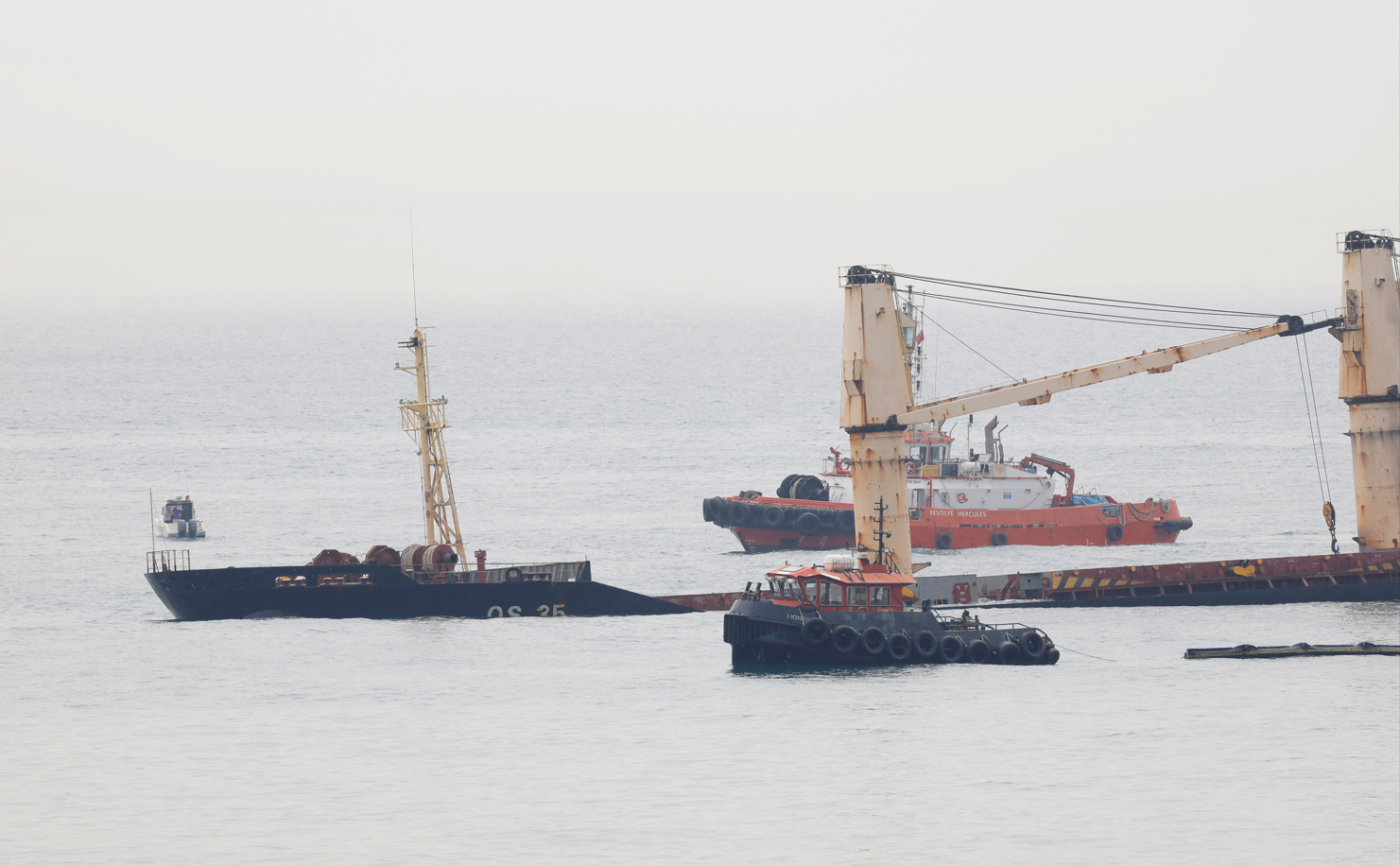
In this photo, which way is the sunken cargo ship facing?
to the viewer's left
